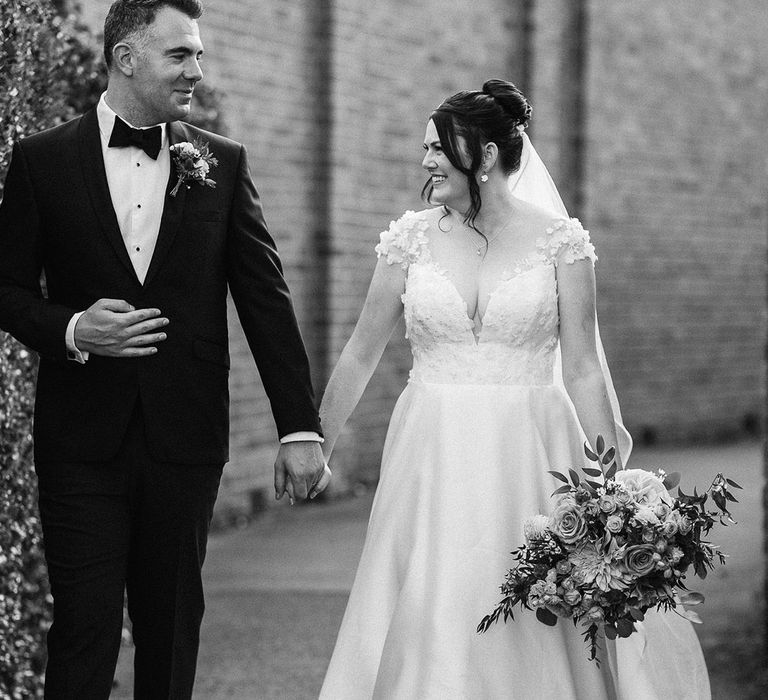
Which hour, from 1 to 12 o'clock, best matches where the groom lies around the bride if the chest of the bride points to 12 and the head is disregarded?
The groom is roughly at 2 o'clock from the bride.

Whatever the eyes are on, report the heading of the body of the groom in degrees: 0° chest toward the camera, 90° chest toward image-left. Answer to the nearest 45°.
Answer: approximately 0°

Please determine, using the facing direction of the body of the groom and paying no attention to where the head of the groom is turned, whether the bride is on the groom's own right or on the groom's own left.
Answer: on the groom's own left

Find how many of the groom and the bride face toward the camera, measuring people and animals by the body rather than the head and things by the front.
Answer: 2
